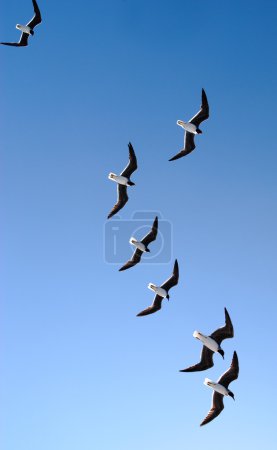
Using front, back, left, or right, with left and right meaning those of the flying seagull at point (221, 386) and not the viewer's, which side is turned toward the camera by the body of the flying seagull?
right

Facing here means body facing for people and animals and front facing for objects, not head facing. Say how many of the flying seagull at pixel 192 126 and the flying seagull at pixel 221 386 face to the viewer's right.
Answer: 2

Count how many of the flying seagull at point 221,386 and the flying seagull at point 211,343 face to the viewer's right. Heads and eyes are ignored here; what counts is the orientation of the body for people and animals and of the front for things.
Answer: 2

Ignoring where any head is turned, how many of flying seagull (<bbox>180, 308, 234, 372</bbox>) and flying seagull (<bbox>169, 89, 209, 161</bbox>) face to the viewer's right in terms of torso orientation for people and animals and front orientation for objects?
2

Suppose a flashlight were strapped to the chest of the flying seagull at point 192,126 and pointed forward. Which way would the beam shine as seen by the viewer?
to the viewer's right

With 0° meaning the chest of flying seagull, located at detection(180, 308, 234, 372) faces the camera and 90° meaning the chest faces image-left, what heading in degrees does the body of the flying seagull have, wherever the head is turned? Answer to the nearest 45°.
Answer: approximately 270°
